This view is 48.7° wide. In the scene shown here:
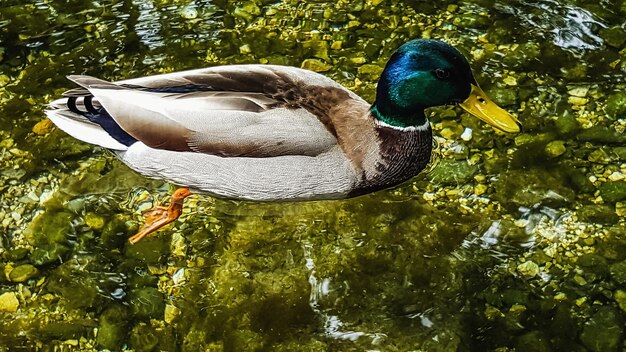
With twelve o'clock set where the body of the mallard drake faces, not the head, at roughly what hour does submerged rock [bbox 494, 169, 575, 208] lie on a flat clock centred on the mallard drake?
The submerged rock is roughly at 12 o'clock from the mallard drake.

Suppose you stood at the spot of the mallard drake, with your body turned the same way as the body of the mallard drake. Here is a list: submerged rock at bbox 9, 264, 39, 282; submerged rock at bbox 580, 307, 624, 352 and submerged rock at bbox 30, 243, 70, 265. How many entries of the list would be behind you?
2

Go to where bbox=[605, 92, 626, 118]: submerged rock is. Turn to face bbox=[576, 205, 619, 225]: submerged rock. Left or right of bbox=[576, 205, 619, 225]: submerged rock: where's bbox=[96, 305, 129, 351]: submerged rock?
right

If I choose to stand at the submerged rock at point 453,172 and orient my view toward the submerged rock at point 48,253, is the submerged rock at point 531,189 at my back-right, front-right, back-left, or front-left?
back-left

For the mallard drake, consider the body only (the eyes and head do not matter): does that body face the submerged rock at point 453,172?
yes

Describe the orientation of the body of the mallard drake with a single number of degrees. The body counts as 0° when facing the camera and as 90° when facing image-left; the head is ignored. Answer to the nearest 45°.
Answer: approximately 270°

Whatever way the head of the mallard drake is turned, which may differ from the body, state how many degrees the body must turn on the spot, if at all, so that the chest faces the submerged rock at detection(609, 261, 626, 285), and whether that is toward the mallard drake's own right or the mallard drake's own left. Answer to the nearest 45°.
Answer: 0° — it already faces it

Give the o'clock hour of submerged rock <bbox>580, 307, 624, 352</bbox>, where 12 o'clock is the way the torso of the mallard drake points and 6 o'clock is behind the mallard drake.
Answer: The submerged rock is roughly at 1 o'clock from the mallard drake.

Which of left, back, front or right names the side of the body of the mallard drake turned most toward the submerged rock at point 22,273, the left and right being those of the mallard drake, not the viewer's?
back

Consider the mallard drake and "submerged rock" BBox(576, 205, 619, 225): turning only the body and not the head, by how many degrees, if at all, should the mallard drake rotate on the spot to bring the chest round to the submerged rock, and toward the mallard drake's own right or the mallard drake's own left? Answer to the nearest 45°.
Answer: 0° — it already faces it

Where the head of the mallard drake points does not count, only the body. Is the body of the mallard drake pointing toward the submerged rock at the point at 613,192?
yes

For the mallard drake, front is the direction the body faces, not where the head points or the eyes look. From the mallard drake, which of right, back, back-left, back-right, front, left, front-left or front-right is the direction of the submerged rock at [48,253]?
back
